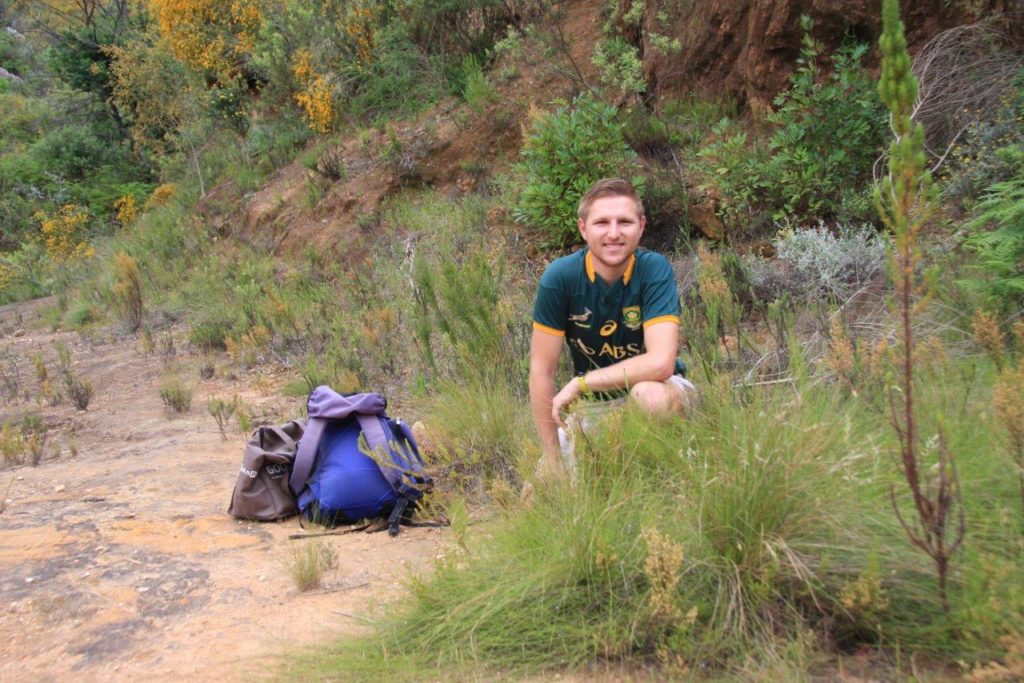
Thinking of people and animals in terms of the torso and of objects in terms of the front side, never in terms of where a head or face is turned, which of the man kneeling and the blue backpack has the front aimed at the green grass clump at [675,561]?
the man kneeling

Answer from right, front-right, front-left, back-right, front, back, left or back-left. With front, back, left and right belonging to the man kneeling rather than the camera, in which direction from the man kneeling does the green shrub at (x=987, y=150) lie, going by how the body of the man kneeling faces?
back-left

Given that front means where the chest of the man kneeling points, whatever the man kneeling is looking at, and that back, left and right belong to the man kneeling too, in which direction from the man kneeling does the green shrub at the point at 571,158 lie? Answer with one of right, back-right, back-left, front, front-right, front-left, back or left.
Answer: back

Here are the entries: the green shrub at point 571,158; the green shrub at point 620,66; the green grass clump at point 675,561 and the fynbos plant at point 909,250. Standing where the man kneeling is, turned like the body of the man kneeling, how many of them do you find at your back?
2

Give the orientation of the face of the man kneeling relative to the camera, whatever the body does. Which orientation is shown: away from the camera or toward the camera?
toward the camera

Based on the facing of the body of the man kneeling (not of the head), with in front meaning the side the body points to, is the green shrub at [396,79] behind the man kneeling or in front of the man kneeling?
behind

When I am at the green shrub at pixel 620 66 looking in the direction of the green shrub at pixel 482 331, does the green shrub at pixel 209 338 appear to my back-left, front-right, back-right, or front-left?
front-right

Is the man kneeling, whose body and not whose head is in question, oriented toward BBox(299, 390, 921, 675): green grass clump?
yes

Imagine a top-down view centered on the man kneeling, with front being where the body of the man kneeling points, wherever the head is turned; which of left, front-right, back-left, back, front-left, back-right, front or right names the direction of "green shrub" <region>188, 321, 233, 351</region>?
back-right

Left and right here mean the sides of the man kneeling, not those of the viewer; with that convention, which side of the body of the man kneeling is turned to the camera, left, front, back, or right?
front
